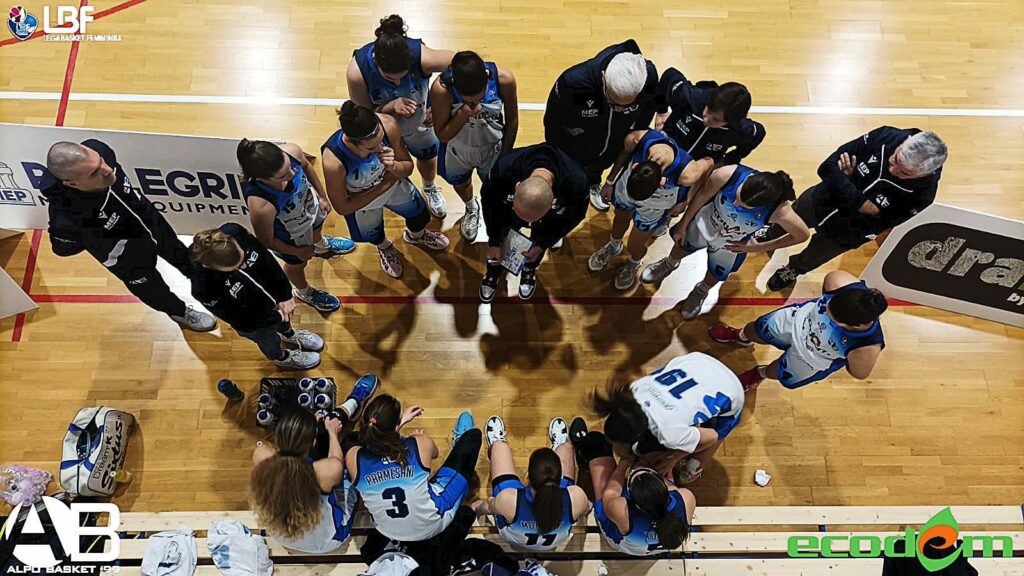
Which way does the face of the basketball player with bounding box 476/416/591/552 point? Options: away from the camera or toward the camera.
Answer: away from the camera

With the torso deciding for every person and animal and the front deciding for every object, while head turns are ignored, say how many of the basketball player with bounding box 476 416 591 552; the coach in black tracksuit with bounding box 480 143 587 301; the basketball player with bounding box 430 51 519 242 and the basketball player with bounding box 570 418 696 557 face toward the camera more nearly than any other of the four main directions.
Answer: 2

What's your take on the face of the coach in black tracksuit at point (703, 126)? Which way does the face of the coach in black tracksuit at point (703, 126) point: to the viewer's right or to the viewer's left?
to the viewer's left

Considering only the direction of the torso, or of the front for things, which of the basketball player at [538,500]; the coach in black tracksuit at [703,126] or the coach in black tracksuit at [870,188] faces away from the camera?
the basketball player

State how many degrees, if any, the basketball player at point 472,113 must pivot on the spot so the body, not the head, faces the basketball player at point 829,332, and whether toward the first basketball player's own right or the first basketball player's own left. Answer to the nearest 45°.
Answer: approximately 45° to the first basketball player's own left

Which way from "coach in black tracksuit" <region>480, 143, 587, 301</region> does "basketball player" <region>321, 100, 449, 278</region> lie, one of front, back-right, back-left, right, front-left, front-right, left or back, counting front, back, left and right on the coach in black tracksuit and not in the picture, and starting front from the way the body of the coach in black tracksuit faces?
right

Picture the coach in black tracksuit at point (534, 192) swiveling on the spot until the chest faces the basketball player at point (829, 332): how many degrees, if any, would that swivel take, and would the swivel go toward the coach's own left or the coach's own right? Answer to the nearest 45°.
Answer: approximately 90° to the coach's own left

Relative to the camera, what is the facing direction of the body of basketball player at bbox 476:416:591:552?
away from the camera

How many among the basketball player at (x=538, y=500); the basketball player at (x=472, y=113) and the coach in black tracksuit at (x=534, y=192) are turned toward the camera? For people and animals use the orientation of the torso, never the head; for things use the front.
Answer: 2

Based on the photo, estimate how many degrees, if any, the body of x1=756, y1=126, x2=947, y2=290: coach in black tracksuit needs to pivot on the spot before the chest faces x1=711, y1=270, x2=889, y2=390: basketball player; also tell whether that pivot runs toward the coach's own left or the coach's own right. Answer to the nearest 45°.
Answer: approximately 45° to the coach's own left

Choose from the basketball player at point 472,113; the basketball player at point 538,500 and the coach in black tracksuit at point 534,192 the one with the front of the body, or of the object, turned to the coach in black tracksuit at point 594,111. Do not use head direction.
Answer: the basketball player at point 538,500

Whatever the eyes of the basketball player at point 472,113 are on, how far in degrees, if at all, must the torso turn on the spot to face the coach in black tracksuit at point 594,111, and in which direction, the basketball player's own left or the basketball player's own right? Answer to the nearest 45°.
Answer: approximately 90° to the basketball player's own left

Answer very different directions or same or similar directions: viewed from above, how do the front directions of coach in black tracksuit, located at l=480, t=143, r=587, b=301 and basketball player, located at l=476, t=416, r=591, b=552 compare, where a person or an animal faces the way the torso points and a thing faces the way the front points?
very different directions

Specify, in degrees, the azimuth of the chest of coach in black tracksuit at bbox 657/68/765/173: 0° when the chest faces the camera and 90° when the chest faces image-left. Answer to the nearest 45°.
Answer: approximately 45°
